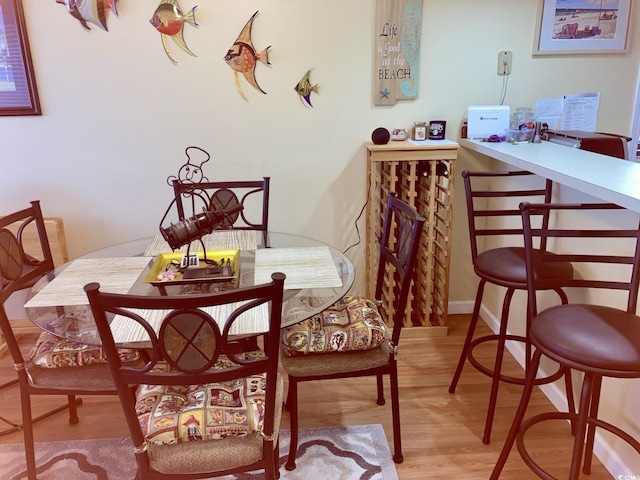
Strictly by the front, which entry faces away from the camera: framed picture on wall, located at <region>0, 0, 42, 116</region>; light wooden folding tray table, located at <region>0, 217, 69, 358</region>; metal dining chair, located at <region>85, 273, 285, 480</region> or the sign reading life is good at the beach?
the metal dining chair

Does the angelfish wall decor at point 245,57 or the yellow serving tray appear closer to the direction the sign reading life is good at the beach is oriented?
the yellow serving tray

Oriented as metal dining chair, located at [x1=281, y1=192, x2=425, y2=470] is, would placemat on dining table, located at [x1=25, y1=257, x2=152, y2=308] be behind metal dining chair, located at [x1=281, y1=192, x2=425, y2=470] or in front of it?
in front

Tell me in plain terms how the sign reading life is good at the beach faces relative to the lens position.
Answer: facing the viewer

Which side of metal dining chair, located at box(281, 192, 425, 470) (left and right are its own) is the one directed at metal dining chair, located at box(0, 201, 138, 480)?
front

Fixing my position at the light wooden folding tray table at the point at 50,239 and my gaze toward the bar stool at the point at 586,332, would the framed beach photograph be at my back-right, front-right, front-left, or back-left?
front-left

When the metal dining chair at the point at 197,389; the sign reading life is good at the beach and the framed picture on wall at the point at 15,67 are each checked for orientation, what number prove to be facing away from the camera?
1

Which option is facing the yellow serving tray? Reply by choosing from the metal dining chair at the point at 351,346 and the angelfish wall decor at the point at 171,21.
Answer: the metal dining chair

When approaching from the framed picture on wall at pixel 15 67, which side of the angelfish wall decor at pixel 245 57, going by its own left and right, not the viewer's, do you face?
front

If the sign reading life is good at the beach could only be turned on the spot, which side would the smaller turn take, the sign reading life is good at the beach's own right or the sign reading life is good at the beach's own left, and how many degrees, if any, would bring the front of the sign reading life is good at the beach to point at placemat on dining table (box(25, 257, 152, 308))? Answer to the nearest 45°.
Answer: approximately 45° to the sign reading life is good at the beach's own right

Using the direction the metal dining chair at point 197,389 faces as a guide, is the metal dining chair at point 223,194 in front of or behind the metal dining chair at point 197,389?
in front

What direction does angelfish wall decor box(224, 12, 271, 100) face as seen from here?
to the viewer's left

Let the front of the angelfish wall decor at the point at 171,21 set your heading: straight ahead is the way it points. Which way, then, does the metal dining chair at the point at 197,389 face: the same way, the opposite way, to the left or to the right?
to the right

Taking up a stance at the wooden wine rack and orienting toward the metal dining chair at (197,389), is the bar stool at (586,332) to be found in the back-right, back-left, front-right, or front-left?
front-left

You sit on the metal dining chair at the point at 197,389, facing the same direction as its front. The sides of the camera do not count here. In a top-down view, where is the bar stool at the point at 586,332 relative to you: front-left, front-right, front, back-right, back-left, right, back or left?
right

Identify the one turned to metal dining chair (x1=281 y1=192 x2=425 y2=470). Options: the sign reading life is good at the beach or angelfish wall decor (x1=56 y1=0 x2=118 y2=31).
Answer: the sign reading life is good at the beach

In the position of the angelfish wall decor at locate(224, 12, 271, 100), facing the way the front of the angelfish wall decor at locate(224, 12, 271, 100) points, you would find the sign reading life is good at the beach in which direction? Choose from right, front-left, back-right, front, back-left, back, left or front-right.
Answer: back
